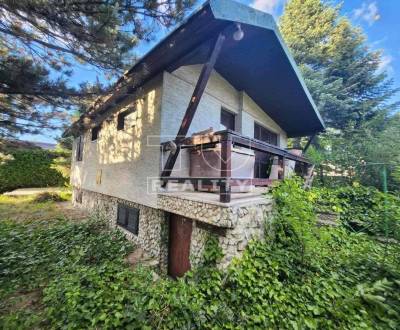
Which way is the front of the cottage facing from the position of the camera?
facing the viewer and to the right of the viewer

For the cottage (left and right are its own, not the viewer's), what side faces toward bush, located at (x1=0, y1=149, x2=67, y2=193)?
back
